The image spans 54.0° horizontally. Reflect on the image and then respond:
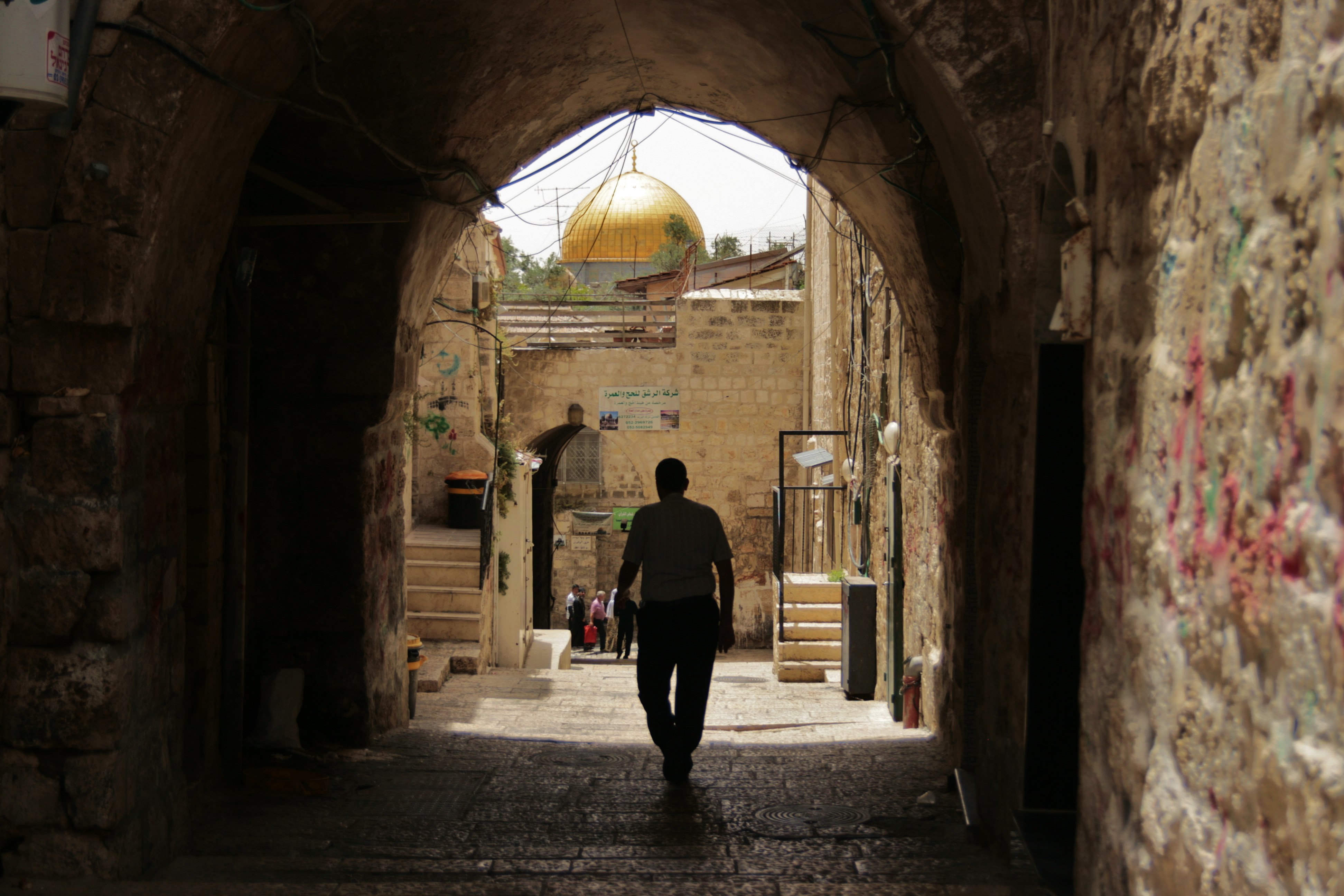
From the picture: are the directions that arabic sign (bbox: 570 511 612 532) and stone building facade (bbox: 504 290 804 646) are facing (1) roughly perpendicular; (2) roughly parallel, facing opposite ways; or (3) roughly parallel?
roughly parallel

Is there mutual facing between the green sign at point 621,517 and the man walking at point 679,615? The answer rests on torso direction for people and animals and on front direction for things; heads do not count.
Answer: yes

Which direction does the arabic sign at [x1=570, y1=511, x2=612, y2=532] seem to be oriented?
toward the camera

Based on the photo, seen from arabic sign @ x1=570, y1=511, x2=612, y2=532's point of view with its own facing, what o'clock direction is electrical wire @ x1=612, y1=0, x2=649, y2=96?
The electrical wire is roughly at 12 o'clock from the arabic sign.

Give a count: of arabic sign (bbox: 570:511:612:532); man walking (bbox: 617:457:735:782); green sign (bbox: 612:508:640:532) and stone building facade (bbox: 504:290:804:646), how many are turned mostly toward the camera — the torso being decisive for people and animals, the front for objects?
3

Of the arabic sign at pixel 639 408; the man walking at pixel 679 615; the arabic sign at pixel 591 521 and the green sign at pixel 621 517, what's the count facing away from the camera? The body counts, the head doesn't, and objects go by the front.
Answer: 1

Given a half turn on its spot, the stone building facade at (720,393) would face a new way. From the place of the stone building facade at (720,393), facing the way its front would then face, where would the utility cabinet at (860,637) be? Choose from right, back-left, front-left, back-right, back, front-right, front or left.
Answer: back

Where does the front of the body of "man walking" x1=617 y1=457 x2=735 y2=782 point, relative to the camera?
away from the camera

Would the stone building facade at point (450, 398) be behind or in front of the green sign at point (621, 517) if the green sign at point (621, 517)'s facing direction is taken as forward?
in front

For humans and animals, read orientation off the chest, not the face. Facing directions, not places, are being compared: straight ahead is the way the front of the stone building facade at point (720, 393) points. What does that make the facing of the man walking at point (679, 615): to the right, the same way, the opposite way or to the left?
the opposite way

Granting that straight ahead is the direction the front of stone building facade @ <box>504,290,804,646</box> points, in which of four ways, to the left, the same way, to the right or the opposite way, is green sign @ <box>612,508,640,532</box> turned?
the same way

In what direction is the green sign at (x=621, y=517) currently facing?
toward the camera

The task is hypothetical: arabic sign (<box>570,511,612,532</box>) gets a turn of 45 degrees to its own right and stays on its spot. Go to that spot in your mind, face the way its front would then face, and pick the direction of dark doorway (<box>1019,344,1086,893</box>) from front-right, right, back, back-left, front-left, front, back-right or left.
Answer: front-left

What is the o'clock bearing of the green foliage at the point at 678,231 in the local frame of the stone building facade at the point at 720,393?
The green foliage is roughly at 6 o'clock from the stone building facade.

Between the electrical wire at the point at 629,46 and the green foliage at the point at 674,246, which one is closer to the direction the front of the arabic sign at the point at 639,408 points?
the electrical wire

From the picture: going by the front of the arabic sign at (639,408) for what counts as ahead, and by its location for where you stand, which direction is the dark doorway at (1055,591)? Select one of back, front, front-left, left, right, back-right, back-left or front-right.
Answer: front

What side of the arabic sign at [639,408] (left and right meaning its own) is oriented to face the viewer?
front

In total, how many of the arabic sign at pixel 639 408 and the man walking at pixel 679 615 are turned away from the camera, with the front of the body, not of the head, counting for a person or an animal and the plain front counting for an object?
1

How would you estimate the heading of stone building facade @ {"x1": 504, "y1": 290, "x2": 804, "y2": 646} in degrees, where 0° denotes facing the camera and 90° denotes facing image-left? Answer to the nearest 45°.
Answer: approximately 0°

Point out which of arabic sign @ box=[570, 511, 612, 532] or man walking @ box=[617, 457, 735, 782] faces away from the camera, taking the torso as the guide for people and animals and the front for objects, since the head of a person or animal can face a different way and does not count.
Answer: the man walking
